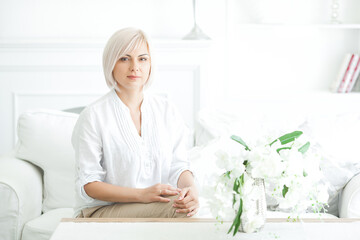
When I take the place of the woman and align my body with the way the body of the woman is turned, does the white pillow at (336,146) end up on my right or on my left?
on my left

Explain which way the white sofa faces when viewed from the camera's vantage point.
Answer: facing the viewer

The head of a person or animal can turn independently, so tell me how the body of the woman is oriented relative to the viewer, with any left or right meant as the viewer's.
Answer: facing the viewer and to the right of the viewer

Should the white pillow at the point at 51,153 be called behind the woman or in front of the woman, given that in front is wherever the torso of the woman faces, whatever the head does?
behind
